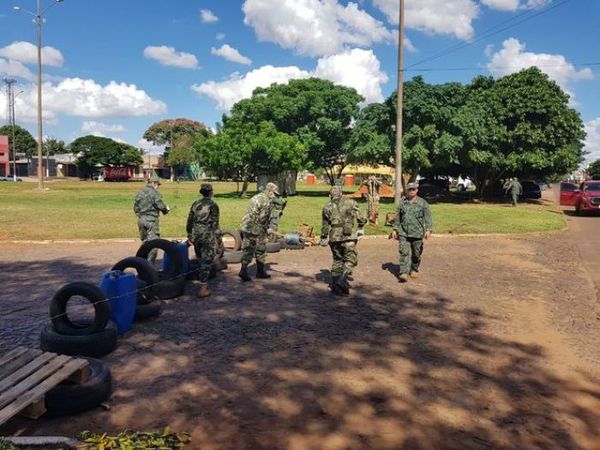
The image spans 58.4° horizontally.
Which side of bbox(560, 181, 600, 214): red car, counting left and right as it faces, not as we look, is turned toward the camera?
front

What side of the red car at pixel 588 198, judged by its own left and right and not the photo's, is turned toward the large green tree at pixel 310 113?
right

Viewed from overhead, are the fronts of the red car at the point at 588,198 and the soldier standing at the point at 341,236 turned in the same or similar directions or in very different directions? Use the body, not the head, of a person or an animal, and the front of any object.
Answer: very different directions

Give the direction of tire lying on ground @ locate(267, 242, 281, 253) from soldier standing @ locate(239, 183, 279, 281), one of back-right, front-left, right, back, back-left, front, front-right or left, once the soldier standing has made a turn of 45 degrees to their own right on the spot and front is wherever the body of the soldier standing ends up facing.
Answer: back-left

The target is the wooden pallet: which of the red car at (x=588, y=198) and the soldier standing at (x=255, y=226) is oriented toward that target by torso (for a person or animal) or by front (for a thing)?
the red car

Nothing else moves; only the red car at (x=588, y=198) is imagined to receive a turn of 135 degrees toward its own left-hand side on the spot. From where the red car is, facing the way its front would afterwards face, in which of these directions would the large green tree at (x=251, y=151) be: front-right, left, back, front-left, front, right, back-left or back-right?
back-left
